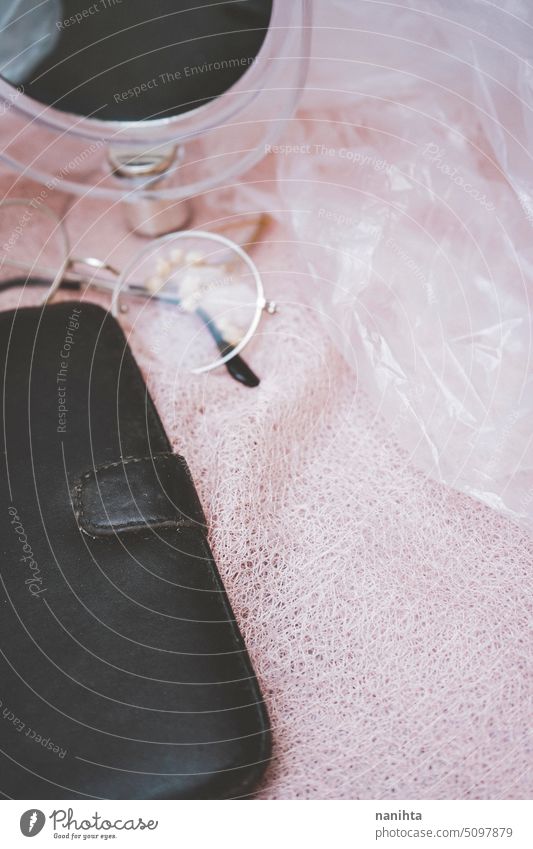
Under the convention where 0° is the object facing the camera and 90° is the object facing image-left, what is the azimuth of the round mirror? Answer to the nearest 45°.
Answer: approximately 0°
